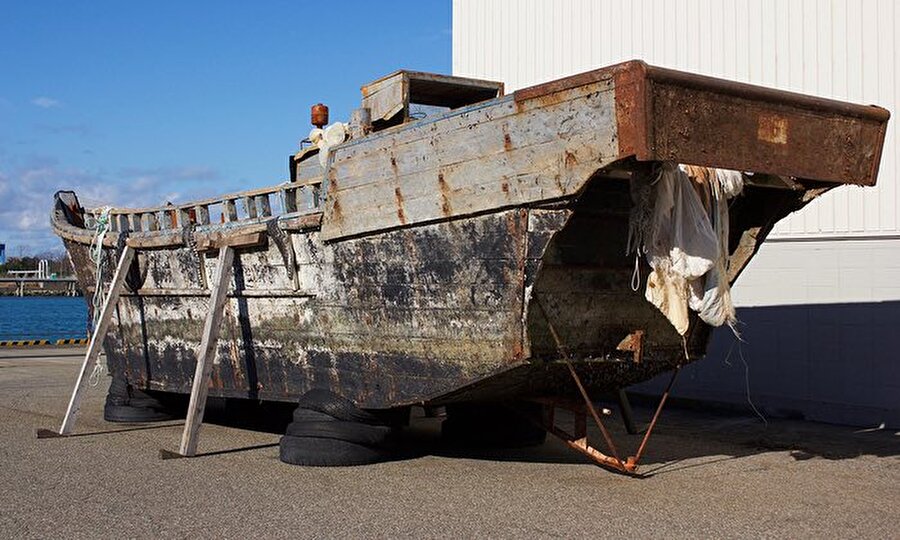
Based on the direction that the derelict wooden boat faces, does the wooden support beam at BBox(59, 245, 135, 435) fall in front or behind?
in front

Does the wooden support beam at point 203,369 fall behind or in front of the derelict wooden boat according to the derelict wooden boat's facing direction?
in front

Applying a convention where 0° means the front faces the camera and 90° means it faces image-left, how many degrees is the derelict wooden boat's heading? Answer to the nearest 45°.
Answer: approximately 135°

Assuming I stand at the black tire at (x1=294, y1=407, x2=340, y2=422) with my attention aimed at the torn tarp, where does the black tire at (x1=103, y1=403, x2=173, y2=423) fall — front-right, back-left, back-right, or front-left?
back-left

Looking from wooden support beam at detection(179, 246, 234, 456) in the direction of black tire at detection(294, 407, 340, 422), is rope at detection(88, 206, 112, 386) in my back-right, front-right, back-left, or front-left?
back-left
